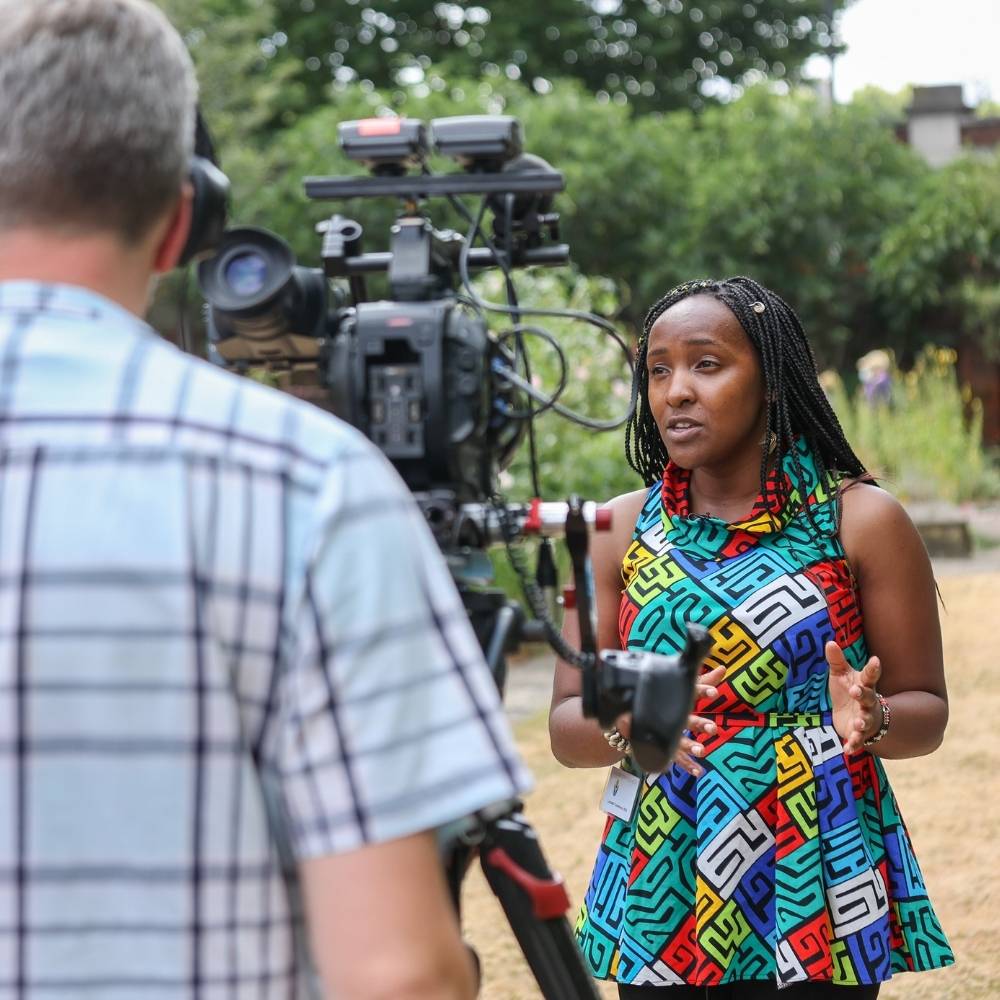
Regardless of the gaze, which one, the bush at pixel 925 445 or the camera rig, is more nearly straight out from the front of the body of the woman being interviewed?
the camera rig

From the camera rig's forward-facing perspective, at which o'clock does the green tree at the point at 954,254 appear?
The green tree is roughly at 11 o'clock from the camera rig.

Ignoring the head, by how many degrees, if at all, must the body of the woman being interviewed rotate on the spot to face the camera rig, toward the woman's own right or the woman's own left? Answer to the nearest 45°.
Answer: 0° — they already face it

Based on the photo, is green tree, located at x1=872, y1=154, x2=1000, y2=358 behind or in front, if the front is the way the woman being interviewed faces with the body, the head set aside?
behind

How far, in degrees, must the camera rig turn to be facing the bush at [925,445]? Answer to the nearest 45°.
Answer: approximately 45° to its left

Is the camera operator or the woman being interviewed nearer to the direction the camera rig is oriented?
the woman being interviewed

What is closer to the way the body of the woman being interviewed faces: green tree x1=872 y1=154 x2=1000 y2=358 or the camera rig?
the camera rig

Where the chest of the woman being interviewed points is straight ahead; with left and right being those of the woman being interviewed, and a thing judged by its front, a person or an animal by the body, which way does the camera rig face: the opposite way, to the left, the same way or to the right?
the opposite way

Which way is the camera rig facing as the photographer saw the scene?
facing away from the viewer and to the right of the viewer

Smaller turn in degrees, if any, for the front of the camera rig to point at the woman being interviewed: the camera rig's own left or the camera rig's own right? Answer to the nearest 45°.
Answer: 0° — it already faces them

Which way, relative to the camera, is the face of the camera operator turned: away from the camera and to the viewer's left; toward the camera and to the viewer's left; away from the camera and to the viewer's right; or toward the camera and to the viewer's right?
away from the camera and to the viewer's right

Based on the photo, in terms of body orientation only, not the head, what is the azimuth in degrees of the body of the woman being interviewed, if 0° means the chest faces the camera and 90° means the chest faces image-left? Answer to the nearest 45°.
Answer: approximately 45°

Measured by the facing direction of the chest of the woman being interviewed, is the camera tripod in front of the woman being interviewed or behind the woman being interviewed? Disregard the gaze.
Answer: in front

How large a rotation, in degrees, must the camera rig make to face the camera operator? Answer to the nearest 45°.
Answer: approximately 135° to its right
